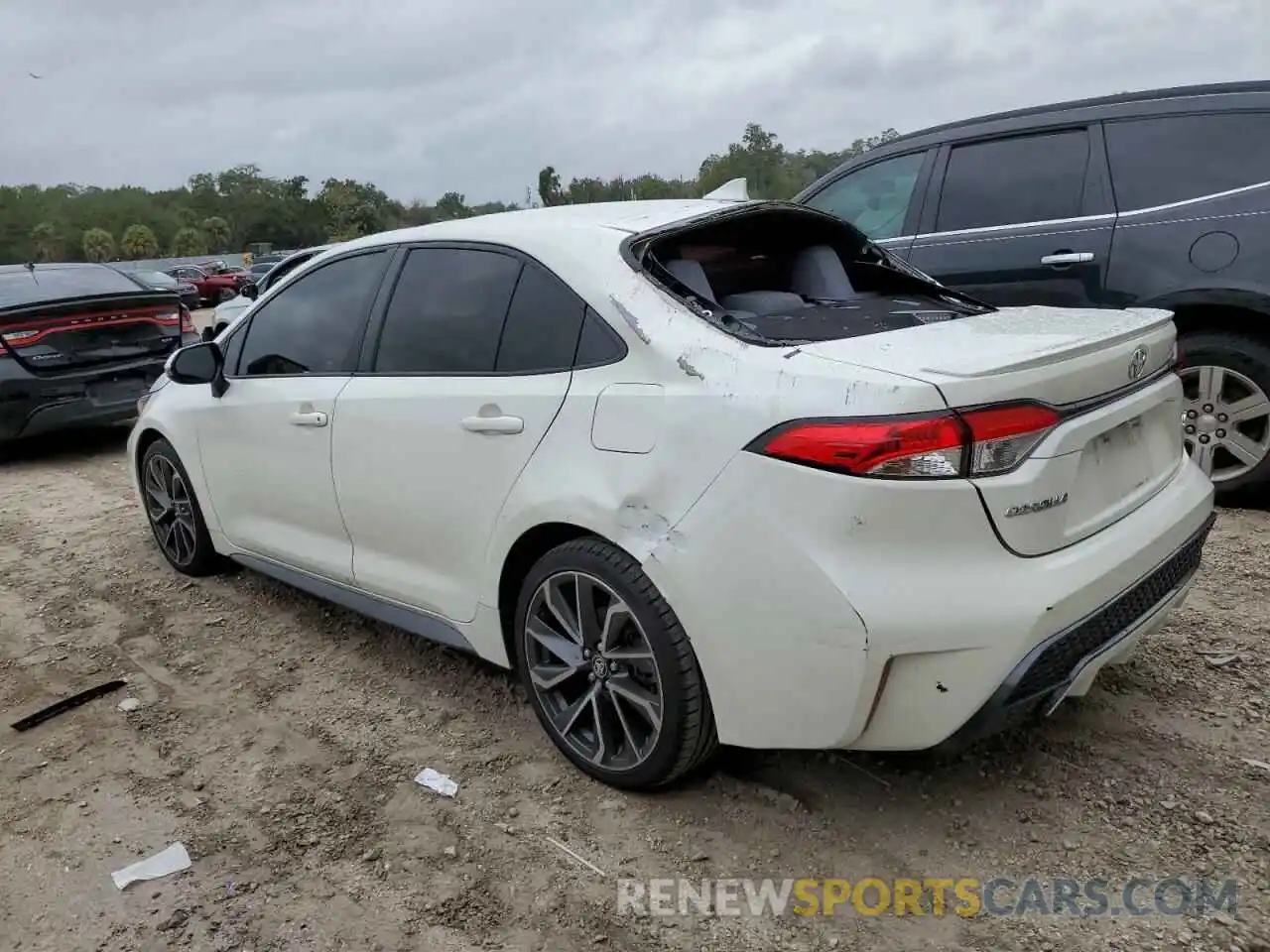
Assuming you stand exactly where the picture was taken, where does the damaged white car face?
facing away from the viewer and to the left of the viewer

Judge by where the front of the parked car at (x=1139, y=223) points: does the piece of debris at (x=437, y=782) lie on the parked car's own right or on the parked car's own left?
on the parked car's own left

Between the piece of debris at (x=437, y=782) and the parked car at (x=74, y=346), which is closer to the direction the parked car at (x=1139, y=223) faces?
the parked car

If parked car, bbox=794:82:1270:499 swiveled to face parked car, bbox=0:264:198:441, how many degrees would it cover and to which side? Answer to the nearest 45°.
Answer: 0° — it already faces it

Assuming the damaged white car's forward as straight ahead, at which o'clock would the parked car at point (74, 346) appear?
The parked car is roughly at 12 o'clock from the damaged white car.

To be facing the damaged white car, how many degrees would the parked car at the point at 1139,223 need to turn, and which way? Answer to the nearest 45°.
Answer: approximately 90° to its left

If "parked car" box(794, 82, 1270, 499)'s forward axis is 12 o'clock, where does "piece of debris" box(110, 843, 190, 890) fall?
The piece of debris is roughly at 10 o'clock from the parked car.

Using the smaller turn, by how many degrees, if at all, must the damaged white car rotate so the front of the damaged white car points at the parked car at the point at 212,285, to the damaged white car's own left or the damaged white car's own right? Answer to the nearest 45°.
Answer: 0° — it already faces it

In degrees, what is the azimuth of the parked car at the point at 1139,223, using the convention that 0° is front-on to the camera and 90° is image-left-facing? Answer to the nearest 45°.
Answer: approximately 90°
